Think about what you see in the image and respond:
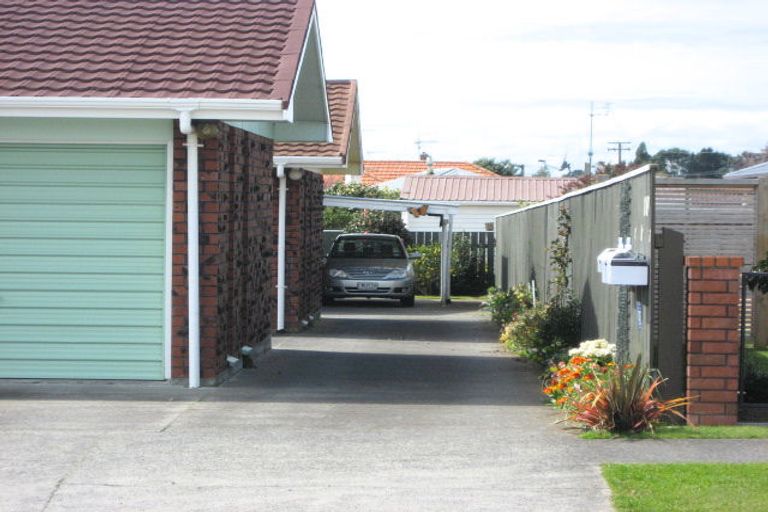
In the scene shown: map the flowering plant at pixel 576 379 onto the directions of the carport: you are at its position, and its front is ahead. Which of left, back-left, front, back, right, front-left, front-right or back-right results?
front

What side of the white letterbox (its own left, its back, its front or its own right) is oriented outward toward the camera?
front

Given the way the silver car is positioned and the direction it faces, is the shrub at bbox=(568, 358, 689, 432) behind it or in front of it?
in front

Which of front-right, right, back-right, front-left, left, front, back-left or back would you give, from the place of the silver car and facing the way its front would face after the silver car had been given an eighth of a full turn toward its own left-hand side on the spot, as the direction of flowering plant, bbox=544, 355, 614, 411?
front-right

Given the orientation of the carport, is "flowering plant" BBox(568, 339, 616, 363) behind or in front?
in front

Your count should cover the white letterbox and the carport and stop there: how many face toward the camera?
2

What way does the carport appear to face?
toward the camera

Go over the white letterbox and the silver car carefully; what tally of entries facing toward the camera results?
2

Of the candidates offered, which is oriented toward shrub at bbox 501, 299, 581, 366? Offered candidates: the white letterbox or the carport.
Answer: the carport

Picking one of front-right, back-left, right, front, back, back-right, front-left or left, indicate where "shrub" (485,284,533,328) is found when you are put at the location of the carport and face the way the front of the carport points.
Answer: front
